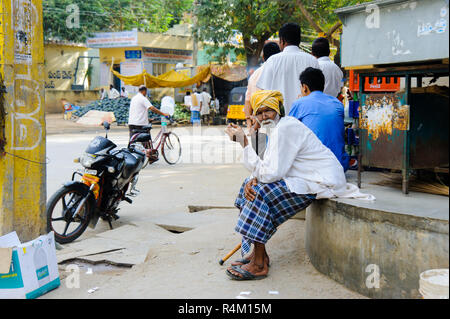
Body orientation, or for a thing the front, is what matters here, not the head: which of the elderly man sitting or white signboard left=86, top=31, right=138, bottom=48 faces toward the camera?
the white signboard

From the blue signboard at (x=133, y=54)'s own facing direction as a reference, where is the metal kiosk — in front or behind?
in front

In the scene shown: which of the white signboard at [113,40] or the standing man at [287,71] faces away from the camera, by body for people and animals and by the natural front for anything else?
the standing man

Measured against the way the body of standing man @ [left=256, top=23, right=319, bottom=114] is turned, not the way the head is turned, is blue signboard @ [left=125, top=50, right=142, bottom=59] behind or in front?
in front

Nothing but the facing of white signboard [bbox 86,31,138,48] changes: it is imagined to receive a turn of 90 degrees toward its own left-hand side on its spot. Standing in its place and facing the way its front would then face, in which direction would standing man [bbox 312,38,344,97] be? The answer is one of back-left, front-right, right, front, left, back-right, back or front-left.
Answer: right

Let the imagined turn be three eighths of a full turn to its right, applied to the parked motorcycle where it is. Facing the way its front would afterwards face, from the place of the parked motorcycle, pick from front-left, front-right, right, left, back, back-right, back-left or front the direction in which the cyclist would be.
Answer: front

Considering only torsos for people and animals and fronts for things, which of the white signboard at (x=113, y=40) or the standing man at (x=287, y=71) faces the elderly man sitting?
the white signboard

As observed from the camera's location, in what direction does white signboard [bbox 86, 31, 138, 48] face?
facing the viewer

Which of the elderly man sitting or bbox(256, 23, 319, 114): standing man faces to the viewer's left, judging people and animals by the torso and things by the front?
the elderly man sitting

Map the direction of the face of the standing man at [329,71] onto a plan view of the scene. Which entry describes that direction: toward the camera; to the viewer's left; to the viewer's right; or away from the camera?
away from the camera

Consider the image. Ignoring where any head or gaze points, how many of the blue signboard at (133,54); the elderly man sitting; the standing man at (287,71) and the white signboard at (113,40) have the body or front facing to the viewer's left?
1

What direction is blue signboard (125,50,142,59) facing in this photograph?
toward the camera

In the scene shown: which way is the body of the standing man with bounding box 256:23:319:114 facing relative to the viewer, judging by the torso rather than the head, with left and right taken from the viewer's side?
facing away from the viewer

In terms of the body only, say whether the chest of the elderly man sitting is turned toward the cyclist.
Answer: no

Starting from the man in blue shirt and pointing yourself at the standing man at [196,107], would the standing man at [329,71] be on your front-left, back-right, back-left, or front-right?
front-right

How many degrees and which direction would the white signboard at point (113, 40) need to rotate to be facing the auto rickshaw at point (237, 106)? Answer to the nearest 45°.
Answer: approximately 45° to its left

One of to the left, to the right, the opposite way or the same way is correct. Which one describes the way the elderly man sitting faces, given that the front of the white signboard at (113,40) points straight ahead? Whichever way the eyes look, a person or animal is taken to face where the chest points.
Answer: to the right

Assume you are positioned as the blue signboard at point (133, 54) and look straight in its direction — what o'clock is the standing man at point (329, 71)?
The standing man is roughly at 12 o'clock from the blue signboard.
